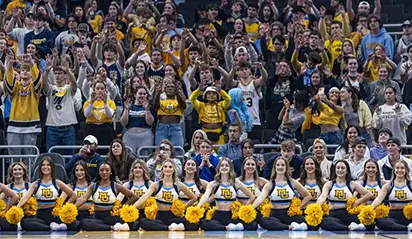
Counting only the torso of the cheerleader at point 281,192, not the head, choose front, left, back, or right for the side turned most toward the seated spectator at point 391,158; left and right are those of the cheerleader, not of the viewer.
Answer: left

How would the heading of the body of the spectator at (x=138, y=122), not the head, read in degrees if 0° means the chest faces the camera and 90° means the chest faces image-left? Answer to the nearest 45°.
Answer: approximately 0°

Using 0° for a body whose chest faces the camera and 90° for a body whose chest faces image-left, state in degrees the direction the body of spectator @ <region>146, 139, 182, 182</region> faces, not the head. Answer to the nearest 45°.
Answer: approximately 0°

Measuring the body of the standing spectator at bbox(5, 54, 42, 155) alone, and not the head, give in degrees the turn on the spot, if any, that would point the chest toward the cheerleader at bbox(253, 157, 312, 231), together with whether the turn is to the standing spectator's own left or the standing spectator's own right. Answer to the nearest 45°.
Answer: approximately 45° to the standing spectator's own left

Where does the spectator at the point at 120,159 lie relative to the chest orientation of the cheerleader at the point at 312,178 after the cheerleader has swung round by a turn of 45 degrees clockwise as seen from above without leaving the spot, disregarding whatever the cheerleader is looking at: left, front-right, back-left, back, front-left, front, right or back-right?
front-right
